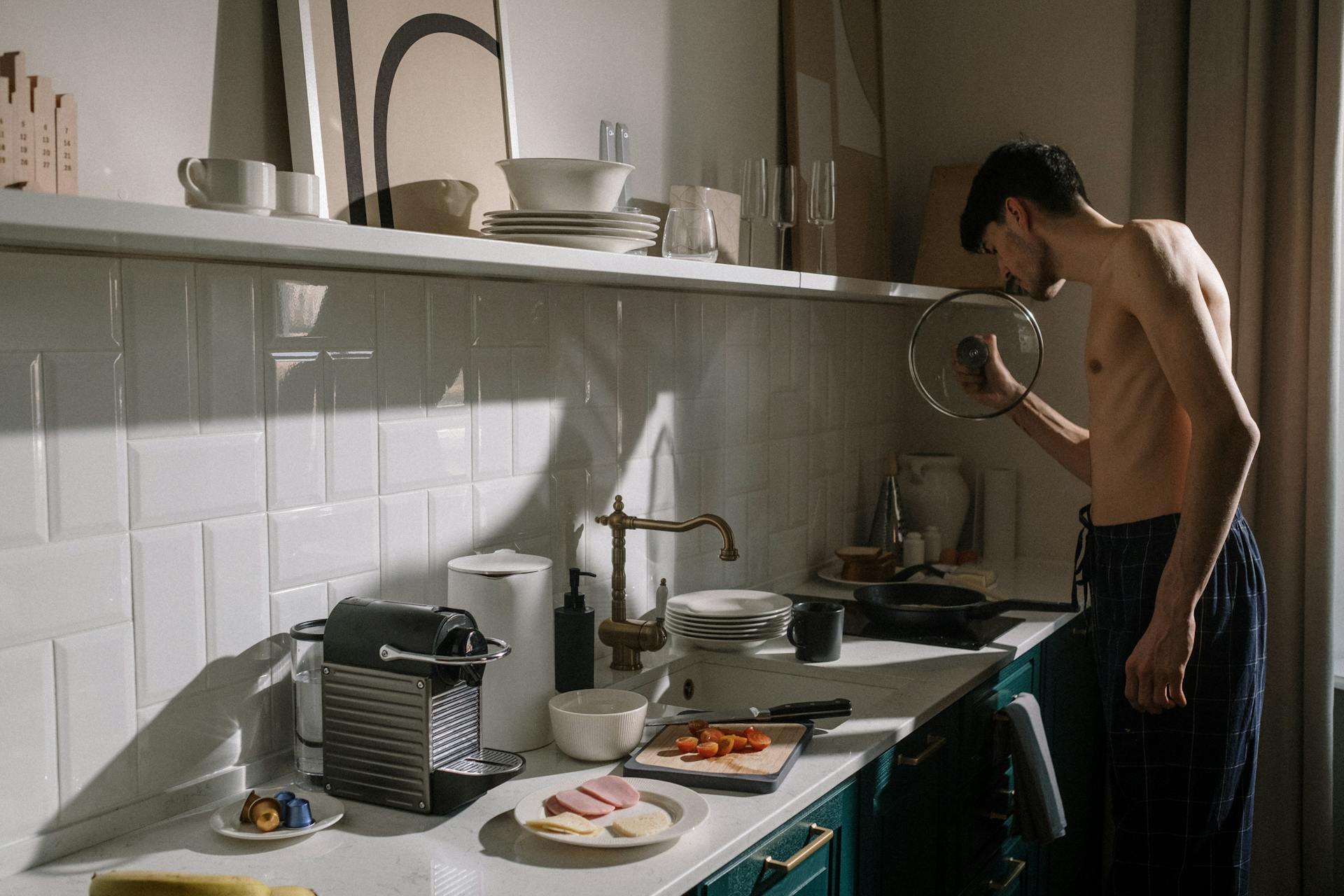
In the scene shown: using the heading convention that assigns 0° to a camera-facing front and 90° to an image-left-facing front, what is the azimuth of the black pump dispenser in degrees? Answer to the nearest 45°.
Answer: approximately 270°

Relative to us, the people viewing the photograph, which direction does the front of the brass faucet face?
facing to the right of the viewer

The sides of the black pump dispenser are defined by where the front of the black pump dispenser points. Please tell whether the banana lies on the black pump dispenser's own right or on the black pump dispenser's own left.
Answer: on the black pump dispenser's own right

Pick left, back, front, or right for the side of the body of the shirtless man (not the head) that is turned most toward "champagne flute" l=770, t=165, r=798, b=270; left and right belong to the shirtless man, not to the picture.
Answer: front

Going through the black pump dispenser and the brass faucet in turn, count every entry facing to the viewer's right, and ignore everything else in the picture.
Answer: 2

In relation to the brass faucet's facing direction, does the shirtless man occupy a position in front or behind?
in front

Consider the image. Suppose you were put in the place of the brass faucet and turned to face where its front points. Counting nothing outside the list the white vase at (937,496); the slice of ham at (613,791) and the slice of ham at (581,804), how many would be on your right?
2

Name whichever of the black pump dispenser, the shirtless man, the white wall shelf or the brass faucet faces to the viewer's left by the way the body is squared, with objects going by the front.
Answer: the shirtless man

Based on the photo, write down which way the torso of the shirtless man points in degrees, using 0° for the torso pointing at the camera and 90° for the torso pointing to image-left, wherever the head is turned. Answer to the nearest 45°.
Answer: approximately 90°

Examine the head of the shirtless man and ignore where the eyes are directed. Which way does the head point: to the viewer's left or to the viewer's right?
to the viewer's left

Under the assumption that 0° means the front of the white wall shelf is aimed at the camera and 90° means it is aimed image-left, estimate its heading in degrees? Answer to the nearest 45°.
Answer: approximately 315°
